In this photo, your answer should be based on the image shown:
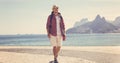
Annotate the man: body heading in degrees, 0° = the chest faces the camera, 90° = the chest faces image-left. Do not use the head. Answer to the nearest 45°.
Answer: approximately 0°
